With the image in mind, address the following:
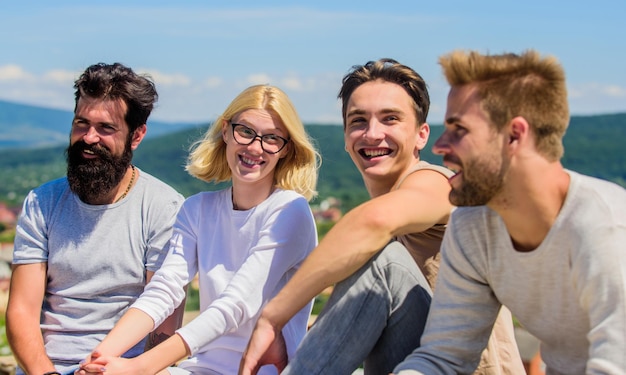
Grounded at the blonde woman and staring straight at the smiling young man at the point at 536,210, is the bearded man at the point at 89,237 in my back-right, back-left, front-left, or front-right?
back-right

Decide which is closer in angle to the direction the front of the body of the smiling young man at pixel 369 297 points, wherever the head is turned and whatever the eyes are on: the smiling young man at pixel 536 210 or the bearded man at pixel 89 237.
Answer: the bearded man

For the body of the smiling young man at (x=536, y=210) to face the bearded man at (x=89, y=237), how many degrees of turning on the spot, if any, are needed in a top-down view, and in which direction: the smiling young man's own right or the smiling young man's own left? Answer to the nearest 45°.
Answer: approximately 45° to the smiling young man's own right

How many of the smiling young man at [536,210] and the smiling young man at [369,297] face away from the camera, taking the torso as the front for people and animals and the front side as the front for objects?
0

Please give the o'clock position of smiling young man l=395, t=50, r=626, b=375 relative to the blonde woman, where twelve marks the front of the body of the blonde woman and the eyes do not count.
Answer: The smiling young man is roughly at 9 o'clock from the blonde woman.

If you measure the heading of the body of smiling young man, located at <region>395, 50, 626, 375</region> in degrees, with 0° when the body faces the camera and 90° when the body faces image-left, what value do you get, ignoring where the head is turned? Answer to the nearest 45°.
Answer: approximately 45°

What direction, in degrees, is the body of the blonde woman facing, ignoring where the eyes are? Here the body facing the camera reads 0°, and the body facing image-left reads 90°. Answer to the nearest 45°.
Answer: approximately 45°
